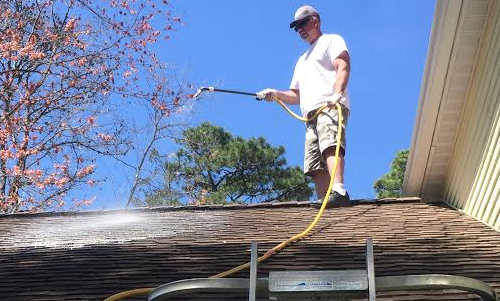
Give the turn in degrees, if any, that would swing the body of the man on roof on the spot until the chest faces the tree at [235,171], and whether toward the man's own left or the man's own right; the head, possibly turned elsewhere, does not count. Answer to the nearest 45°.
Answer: approximately 135° to the man's own right

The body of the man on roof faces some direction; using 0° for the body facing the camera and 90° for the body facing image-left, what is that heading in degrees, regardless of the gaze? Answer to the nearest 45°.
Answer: approximately 45°

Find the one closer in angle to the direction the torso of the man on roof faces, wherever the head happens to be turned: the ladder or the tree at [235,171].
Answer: the ladder

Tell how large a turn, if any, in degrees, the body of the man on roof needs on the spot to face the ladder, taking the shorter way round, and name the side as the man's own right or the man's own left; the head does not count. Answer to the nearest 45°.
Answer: approximately 45° to the man's own left
